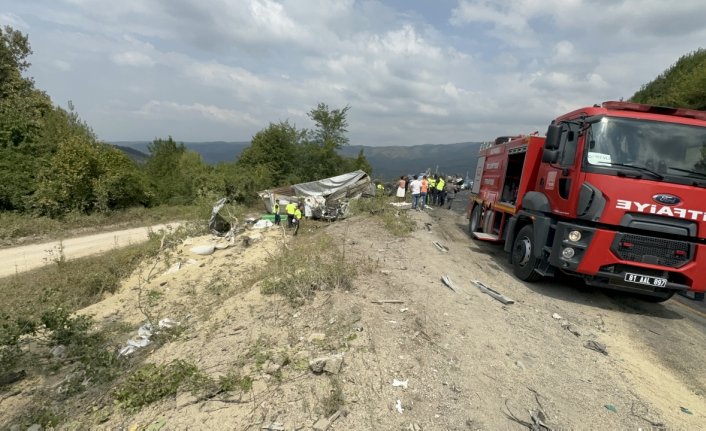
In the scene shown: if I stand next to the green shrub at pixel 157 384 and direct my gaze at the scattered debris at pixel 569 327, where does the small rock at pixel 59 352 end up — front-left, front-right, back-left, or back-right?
back-left

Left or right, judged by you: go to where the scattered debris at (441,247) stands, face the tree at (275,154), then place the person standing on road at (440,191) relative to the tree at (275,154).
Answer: right

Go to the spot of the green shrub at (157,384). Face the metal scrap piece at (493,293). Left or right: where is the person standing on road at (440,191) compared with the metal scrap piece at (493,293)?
left

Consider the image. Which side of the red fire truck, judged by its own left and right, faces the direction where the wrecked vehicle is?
back

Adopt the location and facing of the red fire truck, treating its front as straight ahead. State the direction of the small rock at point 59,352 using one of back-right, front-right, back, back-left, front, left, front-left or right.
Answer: right

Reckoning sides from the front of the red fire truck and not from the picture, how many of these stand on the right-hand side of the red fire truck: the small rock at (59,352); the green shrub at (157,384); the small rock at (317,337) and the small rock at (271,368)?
4

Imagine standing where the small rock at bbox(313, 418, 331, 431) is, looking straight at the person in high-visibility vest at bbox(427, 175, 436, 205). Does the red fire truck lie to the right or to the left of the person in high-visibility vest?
right

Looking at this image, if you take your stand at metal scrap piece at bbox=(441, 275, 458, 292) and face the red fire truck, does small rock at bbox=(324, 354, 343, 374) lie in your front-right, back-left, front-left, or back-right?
back-right

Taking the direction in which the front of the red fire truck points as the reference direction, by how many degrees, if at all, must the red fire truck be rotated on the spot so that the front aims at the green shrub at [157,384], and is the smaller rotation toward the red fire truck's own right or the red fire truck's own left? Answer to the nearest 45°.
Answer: approximately 90° to the red fire truck's own right

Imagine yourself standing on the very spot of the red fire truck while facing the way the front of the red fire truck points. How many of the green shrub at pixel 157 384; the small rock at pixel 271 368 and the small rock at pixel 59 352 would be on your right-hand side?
3

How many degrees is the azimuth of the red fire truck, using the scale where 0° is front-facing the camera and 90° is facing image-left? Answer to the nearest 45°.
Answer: approximately 315°

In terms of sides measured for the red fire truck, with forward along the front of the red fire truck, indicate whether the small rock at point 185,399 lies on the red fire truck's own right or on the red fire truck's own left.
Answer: on the red fire truck's own right
